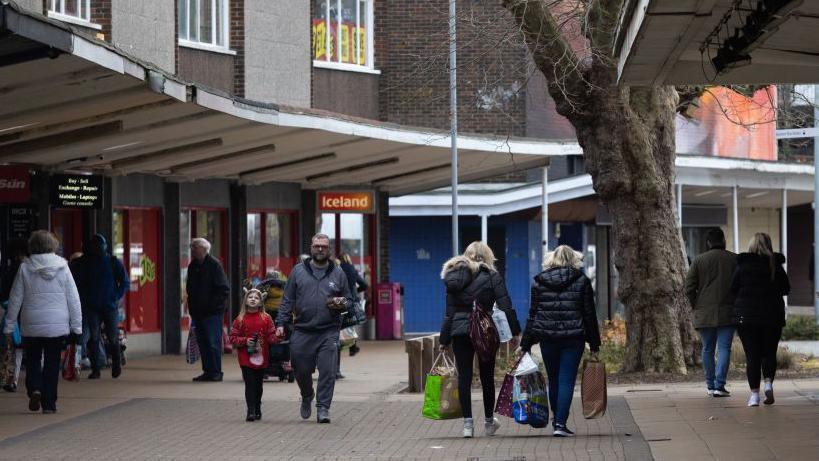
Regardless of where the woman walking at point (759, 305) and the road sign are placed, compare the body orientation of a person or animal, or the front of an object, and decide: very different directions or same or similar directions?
very different directions

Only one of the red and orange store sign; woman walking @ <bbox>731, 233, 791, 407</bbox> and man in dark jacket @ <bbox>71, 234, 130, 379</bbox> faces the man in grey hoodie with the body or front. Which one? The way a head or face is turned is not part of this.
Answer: the red and orange store sign

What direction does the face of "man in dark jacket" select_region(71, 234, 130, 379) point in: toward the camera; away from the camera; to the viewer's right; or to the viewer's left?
away from the camera

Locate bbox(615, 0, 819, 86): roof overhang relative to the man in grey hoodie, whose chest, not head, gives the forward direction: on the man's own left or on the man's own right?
on the man's own left

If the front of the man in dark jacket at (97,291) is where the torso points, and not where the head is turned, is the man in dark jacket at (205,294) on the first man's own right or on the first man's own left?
on the first man's own right

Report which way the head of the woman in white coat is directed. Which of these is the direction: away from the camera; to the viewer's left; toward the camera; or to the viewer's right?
away from the camera

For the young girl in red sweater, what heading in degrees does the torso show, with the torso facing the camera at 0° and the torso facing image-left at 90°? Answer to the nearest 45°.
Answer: approximately 0°

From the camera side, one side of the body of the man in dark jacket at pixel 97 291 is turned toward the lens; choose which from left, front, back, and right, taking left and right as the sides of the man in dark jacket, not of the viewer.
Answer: back

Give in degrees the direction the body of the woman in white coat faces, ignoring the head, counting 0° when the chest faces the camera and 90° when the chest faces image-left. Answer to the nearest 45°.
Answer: approximately 180°

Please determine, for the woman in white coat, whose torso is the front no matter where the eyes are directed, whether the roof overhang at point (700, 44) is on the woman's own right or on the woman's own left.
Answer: on the woman's own right

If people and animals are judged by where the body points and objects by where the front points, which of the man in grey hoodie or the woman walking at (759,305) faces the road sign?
the woman walking
